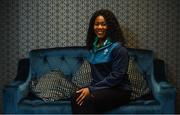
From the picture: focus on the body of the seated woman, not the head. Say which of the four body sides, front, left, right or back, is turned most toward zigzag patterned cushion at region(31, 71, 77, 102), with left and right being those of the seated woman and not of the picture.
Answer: right

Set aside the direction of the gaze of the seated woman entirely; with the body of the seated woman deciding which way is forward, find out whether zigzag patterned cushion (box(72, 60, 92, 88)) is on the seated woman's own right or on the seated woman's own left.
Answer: on the seated woman's own right
